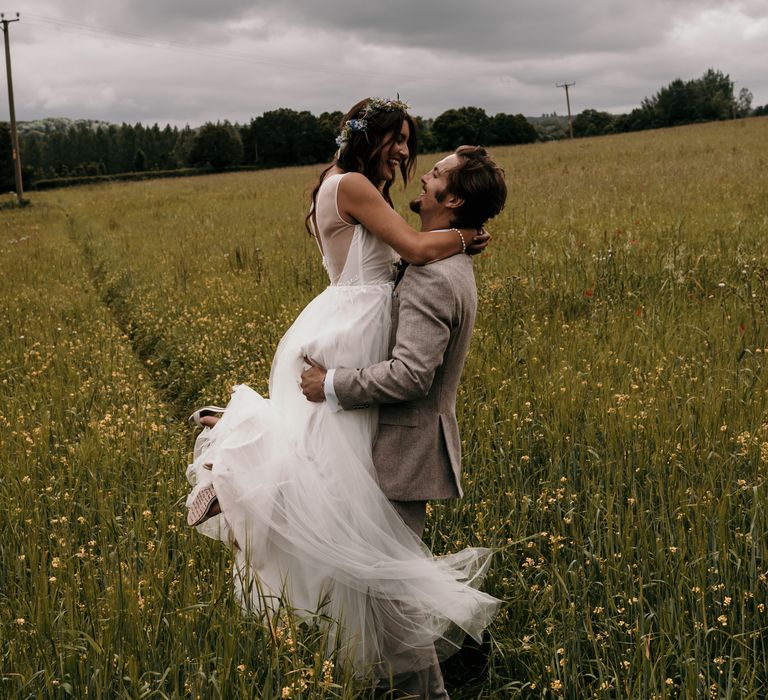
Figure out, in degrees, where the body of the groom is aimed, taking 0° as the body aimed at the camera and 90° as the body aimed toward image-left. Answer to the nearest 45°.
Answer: approximately 90°
